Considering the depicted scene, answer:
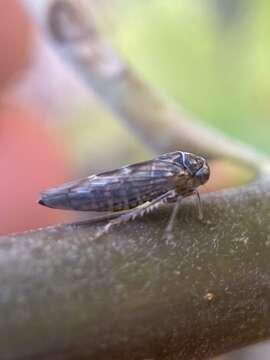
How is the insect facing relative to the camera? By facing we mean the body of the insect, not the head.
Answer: to the viewer's right
